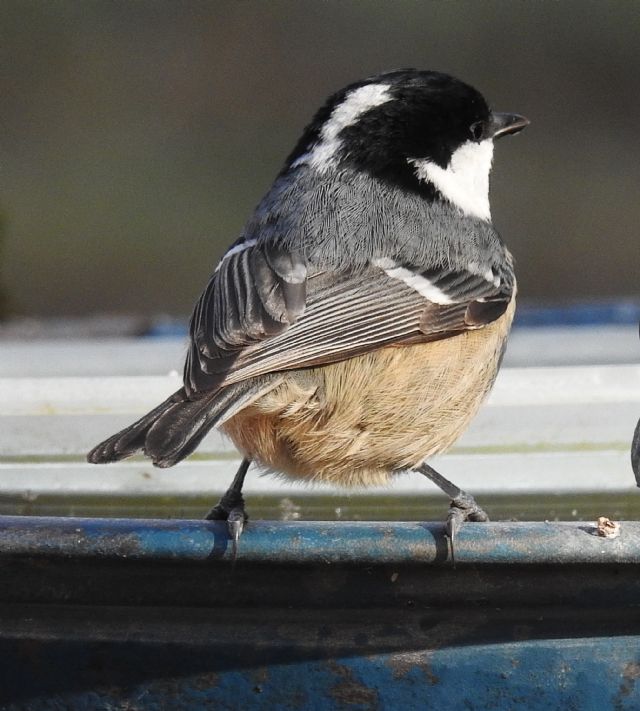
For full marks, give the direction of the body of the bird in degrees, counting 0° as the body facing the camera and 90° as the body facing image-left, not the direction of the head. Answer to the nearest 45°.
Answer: approximately 225°
